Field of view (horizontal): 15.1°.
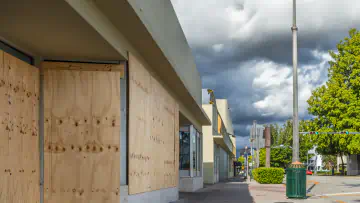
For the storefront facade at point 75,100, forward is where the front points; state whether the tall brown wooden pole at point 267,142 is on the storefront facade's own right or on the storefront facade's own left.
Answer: on the storefront facade's own left

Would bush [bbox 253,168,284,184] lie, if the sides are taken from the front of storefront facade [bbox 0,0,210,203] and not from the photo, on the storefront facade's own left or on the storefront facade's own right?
on the storefront facade's own left

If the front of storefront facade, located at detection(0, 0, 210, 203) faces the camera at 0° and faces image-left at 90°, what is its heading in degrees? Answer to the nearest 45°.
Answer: approximately 315°

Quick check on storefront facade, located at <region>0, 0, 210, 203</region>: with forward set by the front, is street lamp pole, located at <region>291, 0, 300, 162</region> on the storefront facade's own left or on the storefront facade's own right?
on the storefront facade's own left

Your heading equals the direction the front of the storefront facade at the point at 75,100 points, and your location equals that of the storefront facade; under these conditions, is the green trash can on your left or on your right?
on your left
